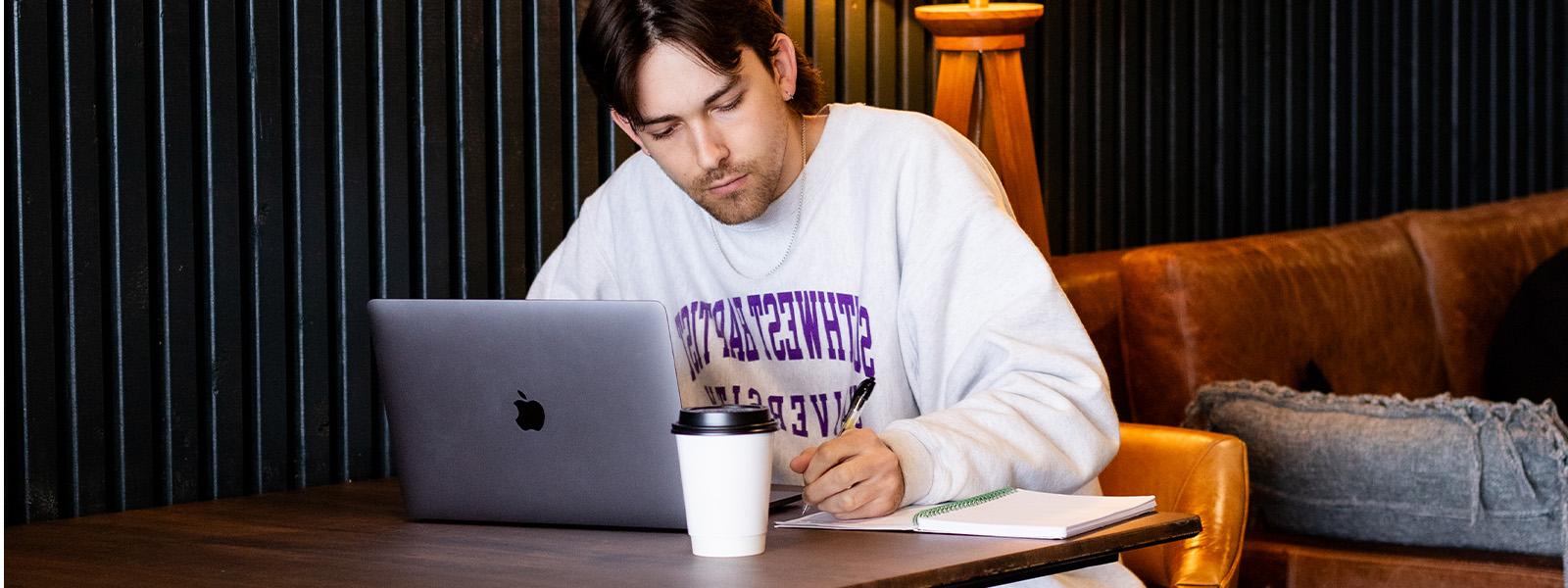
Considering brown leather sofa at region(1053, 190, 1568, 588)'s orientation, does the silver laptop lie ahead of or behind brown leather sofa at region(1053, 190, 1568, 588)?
ahead

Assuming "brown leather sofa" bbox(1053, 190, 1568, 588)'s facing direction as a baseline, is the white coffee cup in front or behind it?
in front

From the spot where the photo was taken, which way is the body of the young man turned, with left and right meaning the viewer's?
facing the viewer and to the left of the viewer
